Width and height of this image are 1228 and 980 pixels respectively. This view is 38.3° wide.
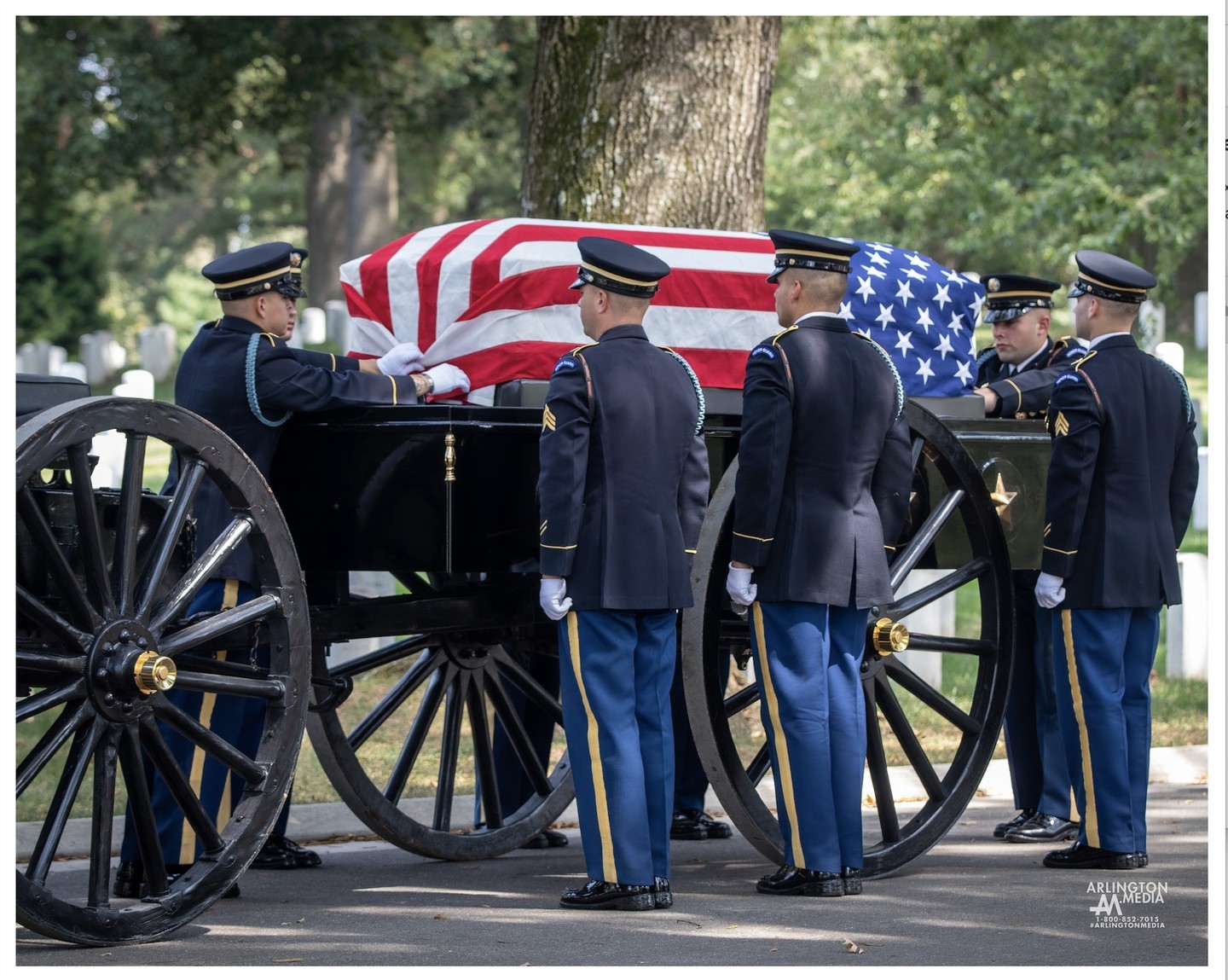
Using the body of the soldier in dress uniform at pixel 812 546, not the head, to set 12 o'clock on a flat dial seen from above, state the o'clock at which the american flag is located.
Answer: The american flag is roughly at 12 o'clock from the soldier in dress uniform.

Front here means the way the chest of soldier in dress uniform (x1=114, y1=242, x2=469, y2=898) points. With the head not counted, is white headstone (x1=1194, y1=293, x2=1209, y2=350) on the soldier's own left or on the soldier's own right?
on the soldier's own left

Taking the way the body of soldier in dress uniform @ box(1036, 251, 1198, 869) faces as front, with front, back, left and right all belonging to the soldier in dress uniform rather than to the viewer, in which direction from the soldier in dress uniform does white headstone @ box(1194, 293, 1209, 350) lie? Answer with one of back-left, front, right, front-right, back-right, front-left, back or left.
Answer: front-right

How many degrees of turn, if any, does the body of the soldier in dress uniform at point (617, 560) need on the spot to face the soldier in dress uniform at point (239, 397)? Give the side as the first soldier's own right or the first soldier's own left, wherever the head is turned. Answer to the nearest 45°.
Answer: approximately 45° to the first soldier's own left

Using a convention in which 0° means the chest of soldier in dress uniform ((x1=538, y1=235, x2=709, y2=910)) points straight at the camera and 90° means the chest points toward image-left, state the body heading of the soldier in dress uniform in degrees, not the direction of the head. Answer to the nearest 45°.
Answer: approximately 135°

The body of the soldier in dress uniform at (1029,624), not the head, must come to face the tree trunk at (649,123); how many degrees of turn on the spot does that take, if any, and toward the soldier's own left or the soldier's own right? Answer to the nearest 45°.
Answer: approximately 90° to the soldier's own right

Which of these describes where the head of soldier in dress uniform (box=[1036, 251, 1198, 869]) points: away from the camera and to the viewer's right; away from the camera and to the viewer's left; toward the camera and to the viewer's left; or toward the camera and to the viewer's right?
away from the camera and to the viewer's left

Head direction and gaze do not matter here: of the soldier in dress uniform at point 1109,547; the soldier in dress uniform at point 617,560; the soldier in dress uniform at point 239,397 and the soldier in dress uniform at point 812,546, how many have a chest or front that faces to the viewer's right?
1

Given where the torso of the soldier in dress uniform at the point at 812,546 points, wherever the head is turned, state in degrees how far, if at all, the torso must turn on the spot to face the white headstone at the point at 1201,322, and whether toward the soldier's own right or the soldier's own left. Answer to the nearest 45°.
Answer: approximately 45° to the soldier's own right

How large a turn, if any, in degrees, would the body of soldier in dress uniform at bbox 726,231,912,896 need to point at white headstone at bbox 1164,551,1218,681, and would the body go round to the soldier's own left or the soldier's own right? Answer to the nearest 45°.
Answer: approximately 90° to the soldier's own right

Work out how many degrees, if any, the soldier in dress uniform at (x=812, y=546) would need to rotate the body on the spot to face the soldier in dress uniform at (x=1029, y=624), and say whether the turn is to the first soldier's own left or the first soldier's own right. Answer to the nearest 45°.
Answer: approximately 90° to the first soldier's own right

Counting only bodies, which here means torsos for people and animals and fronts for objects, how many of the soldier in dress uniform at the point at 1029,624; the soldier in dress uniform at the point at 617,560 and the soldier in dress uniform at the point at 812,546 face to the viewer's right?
0

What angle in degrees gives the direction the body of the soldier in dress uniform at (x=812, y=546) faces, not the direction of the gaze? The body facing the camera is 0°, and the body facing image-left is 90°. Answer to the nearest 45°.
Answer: approximately 135°

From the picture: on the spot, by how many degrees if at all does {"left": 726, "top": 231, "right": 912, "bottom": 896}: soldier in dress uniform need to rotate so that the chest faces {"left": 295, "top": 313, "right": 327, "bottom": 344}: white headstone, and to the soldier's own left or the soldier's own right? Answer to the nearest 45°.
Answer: approximately 45° to the soldier's own right
